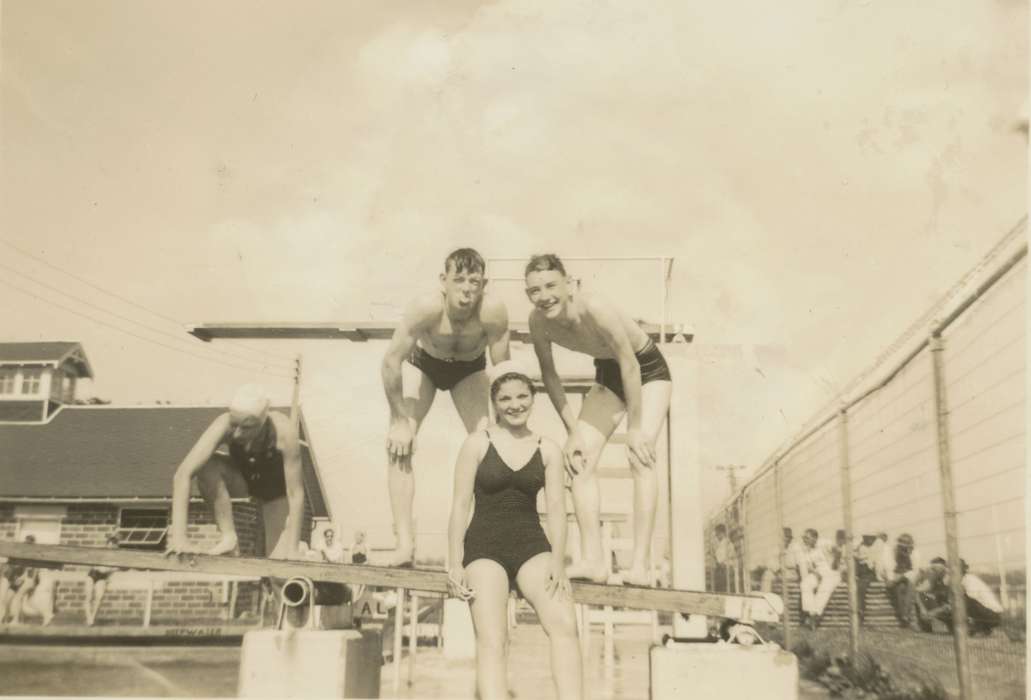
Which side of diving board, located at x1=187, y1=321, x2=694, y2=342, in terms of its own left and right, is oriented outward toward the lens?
left

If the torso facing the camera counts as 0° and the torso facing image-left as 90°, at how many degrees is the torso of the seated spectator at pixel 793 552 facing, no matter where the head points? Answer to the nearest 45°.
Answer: approximately 45°

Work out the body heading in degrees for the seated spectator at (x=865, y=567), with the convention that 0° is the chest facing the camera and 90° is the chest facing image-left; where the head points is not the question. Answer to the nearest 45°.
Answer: approximately 45°

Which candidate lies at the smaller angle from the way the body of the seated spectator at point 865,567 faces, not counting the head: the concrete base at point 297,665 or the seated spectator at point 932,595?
the concrete base

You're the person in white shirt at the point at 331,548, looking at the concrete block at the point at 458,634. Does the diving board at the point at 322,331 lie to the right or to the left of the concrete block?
right

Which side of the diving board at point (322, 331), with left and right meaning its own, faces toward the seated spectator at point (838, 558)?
back
